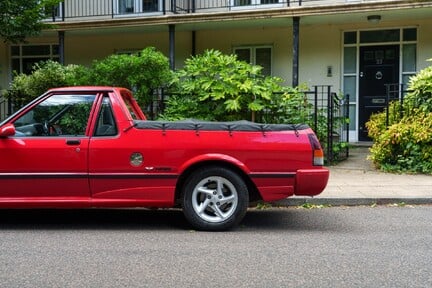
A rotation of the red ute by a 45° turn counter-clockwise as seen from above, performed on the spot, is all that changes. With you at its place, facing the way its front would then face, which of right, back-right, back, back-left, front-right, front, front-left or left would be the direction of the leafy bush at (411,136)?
back

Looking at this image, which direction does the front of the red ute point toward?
to the viewer's left

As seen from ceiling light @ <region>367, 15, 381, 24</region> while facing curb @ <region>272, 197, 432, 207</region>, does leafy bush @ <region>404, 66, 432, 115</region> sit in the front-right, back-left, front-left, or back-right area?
front-left

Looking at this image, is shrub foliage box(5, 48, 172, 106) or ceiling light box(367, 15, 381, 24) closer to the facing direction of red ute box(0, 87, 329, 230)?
the shrub foliage

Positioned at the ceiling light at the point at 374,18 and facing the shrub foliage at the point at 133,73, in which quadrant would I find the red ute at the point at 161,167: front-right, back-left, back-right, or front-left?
front-left

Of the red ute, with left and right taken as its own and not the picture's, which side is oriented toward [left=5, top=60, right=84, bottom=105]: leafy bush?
right

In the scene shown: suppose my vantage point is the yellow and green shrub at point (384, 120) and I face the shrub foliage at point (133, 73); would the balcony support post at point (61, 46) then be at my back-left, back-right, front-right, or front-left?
front-right

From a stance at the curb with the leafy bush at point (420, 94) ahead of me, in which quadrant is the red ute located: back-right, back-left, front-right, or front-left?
back-left

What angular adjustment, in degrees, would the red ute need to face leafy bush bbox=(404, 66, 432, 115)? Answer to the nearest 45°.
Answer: approximately 135° to its right

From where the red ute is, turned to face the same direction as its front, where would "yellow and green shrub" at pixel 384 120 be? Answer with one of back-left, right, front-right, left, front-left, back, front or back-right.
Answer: back-right

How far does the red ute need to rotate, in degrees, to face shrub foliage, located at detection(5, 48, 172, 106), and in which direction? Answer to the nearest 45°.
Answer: approximately 90° to its right

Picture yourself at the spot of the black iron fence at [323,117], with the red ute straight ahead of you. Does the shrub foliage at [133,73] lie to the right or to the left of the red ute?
right
